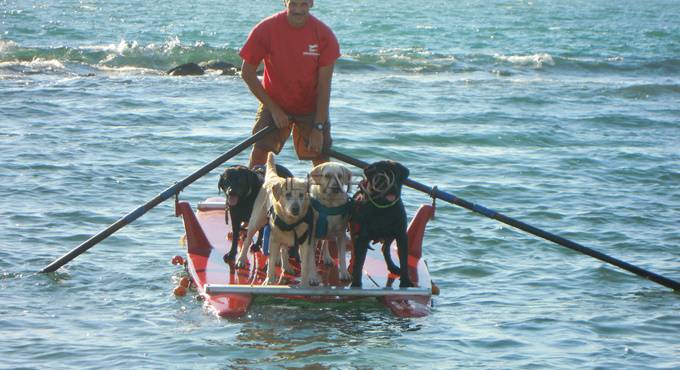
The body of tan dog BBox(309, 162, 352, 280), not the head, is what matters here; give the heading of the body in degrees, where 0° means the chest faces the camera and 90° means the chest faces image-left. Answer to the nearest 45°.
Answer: approximately 0°

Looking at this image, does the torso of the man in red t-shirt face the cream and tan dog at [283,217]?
yes

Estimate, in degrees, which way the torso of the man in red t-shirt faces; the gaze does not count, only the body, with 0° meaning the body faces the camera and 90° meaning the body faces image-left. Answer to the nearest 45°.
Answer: approximately 0°

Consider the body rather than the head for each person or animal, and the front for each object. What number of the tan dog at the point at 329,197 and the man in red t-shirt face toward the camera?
2
